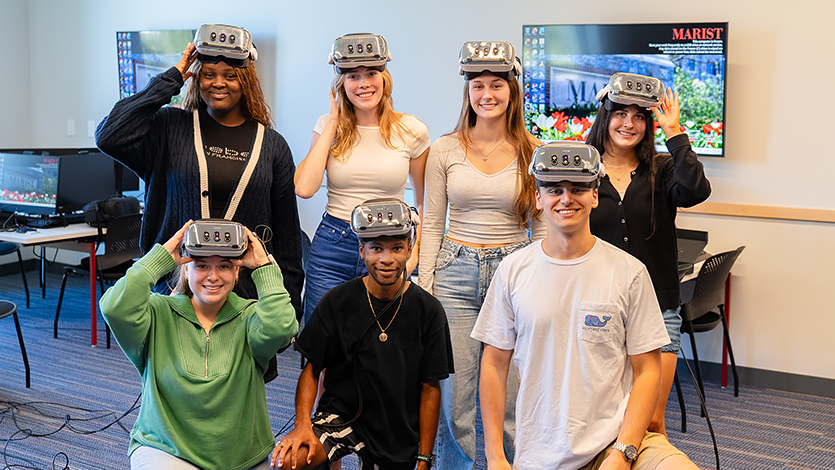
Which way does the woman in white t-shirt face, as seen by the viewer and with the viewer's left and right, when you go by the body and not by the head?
facing the viewer

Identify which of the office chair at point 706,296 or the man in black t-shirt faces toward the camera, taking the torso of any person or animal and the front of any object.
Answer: the man in black t-shirt

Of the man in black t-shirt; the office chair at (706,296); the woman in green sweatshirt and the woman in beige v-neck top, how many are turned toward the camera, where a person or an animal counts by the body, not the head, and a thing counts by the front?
3

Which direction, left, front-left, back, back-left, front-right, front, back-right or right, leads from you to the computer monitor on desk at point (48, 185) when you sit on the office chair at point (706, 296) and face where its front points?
front-left

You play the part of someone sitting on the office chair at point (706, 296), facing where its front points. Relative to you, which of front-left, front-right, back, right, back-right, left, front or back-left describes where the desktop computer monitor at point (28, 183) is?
front-left

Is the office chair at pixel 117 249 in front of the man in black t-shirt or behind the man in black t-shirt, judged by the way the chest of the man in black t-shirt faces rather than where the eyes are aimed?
behind

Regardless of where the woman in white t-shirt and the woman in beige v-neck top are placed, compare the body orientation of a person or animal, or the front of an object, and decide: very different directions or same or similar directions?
same or similar directions

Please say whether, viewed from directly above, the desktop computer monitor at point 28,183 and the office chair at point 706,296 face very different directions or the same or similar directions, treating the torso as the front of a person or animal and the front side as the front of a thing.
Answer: very different directions

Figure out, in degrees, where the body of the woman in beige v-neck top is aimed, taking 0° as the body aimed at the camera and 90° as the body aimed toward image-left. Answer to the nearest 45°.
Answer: approximately 0°

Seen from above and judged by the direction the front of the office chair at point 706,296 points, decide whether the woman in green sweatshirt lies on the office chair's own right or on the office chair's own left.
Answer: on the office chair's own left

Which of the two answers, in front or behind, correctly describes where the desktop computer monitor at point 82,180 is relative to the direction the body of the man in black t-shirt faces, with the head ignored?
behind

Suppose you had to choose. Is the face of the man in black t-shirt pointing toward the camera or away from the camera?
toward the camera
